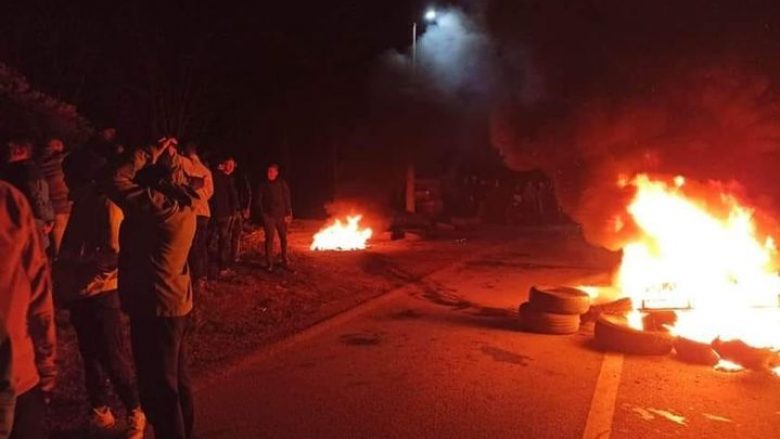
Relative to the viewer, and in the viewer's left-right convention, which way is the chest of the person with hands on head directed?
facing away from the viewer and to the right of the viewer

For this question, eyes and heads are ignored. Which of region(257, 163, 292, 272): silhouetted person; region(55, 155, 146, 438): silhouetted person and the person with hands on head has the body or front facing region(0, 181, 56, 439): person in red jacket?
region(257, 163, 292, 272): silhouetted person

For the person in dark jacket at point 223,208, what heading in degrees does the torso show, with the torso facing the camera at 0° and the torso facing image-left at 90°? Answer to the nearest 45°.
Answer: approximately 315°

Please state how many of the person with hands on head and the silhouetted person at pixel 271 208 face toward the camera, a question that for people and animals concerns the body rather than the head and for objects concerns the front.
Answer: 1

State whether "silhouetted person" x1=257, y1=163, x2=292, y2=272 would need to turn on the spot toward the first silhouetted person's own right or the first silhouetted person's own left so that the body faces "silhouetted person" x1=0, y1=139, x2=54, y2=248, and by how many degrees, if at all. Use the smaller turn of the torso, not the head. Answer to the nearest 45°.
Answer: approximately 45° to the first silhouetted person's own right

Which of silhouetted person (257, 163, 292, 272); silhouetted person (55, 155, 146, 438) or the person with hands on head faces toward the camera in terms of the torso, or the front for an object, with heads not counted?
silhouetted person (257, 163, 292, 272)

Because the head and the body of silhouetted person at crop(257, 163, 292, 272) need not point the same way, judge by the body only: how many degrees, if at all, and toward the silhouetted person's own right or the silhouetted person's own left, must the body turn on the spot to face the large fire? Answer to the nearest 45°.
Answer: approximately 45° to the silhouetted person's own left

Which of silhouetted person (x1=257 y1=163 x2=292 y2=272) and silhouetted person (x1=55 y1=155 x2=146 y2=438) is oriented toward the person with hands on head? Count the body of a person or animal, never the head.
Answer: silhouetted person (x1=257 y1=163 x2=292 y2=272)

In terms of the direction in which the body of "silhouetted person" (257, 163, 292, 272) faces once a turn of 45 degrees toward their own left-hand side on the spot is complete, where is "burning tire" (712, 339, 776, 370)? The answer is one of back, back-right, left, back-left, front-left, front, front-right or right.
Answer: front

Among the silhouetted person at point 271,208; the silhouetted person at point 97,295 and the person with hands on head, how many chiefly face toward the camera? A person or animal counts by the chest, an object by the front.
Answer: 1
